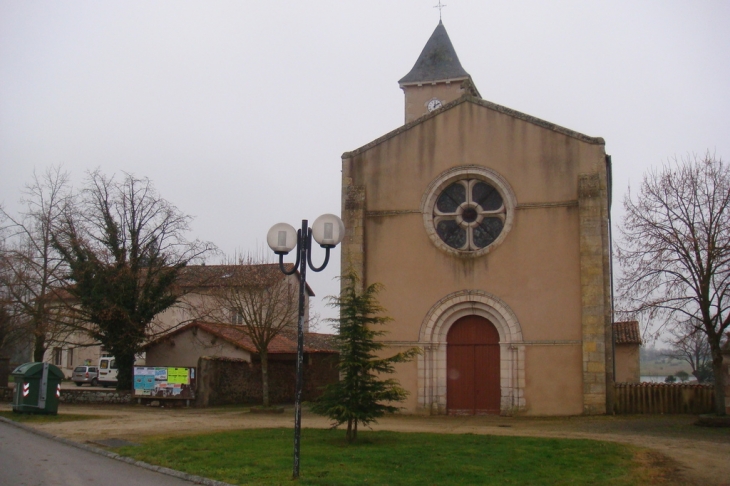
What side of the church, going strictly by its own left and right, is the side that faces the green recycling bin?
right

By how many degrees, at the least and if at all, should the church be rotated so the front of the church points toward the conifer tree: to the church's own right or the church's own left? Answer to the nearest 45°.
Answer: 0° — it already faces it

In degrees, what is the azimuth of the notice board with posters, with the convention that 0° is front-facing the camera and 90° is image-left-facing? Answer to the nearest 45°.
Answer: approximately 0°

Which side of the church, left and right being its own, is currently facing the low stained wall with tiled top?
left

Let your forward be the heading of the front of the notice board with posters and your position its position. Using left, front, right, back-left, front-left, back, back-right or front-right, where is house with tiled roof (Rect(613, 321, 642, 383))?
left

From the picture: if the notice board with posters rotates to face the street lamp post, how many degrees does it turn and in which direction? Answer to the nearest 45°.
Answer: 0° — it already faces it

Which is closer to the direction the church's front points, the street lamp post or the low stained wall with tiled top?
the street lamp post

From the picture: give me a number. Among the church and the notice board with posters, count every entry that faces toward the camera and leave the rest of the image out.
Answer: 2

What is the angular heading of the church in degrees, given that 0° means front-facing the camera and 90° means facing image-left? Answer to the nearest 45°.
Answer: approximately 0°

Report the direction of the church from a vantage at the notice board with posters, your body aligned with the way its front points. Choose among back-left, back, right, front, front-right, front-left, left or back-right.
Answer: front-left
